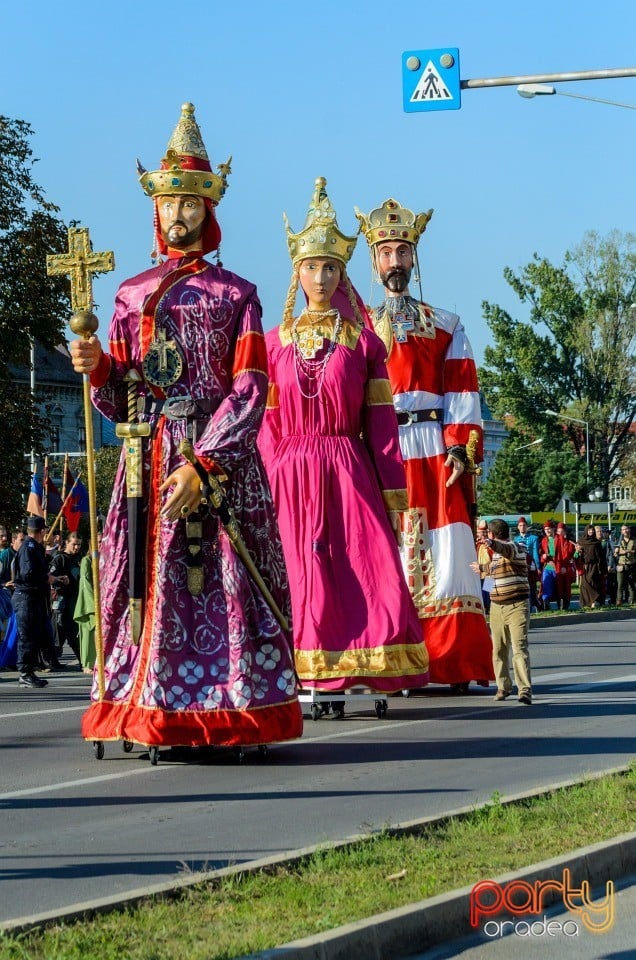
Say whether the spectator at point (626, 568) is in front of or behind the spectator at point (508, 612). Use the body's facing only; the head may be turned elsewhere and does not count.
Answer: behind

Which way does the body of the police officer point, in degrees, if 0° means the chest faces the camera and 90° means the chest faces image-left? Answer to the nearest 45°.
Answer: approximately 270°

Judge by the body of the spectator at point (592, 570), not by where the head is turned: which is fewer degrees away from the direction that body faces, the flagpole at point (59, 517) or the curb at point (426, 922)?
the curb

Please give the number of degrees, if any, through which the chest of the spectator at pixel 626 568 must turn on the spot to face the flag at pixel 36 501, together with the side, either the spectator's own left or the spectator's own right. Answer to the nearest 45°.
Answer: approximately 45° to the spectator's own right

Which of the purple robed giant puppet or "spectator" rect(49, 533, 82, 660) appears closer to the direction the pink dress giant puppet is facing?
the purple robed giant puppet

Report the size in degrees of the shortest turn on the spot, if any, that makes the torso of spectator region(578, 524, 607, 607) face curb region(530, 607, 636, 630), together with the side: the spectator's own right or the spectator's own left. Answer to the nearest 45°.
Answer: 0° — they already face it

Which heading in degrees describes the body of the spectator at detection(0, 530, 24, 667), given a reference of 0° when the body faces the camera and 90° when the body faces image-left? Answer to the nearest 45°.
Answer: approximately 270°

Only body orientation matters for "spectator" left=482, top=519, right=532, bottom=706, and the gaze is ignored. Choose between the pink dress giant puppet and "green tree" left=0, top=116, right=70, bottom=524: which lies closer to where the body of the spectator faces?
the pink dress giant puppet

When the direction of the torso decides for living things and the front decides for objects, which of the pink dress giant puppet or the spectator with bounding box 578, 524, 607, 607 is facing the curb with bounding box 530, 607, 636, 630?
the spectator
